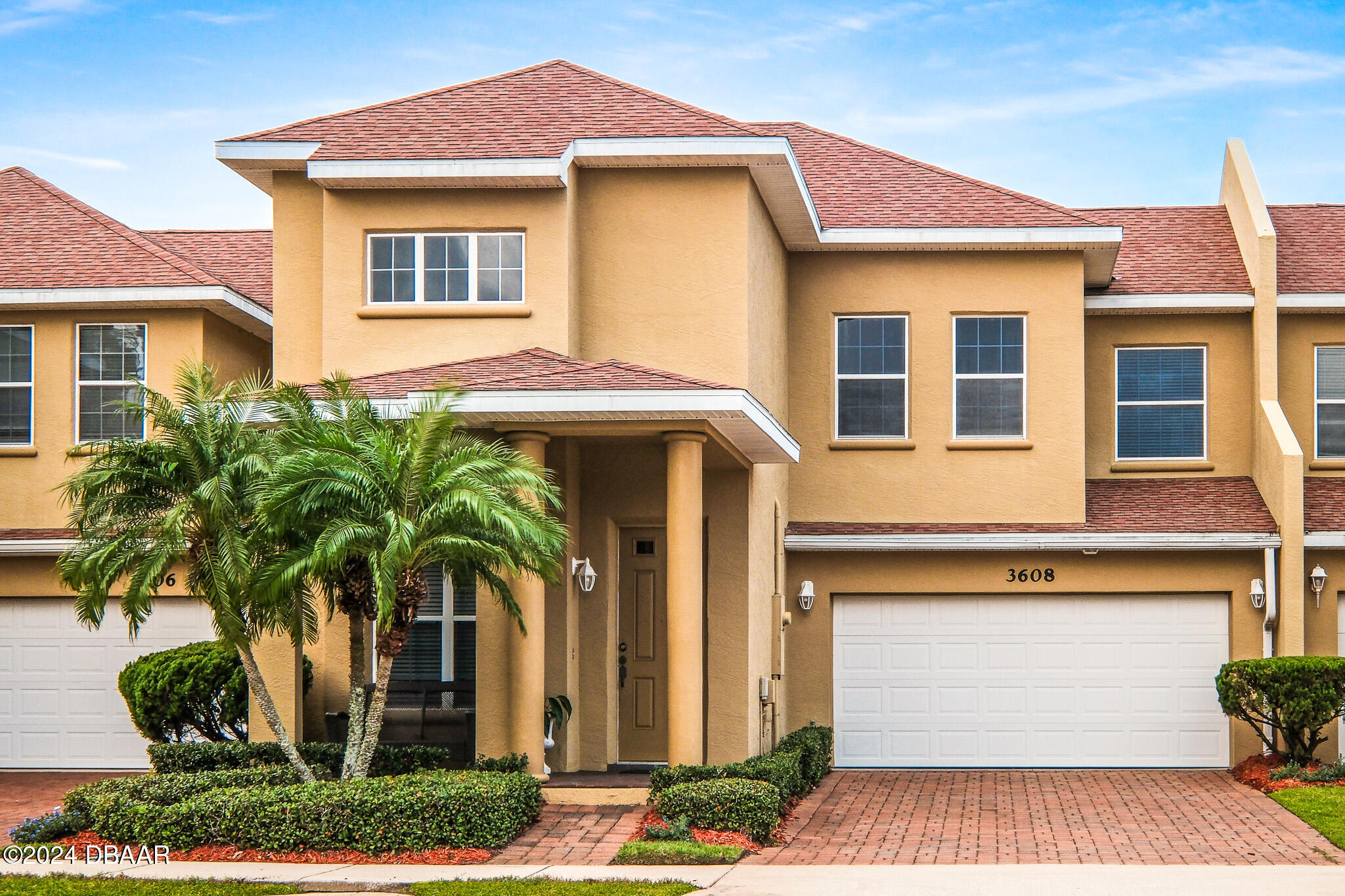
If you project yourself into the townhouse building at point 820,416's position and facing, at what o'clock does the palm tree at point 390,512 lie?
The palm tree is roughly at 1 o'clock from the townhouse building.

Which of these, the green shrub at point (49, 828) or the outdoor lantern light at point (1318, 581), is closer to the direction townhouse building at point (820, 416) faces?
the green shrub

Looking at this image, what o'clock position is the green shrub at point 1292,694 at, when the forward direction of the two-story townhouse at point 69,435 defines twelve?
The green shrub is roughly at 10 o'clock from the two-story townhouse.

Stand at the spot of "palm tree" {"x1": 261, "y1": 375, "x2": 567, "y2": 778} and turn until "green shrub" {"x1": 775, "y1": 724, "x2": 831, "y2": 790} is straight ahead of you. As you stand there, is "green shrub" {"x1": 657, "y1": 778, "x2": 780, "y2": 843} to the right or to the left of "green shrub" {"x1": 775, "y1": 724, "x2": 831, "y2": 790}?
right

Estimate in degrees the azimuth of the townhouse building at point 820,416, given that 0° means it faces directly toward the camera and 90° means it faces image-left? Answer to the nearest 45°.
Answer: approximately 0°

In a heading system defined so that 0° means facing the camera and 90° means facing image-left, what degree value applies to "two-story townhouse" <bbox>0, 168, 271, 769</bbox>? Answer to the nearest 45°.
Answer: approximately 0°

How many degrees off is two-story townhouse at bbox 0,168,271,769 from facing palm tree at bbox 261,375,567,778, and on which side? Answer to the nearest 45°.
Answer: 0° — it already faces it
